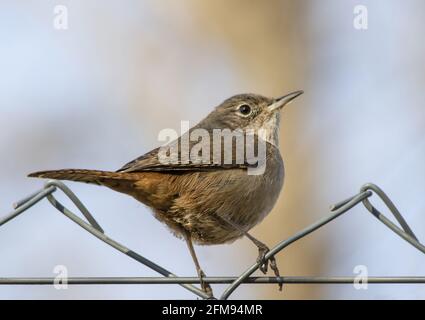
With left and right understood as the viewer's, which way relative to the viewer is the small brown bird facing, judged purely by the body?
facing to the right of the viewer
